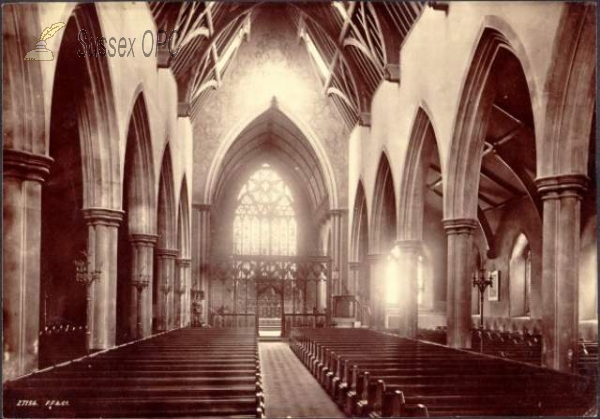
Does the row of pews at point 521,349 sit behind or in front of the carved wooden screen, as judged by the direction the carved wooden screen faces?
in front

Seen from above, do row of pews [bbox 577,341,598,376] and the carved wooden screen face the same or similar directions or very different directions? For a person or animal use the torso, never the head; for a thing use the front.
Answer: very different directions

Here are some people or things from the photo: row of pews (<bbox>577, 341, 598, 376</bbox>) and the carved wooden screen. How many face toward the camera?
1

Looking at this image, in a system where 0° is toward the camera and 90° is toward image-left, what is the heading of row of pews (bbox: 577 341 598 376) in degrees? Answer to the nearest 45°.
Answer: approximately 180°

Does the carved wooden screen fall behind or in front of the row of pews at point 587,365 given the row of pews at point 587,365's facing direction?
in front

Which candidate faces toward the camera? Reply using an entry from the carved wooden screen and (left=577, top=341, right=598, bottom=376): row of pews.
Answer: the carved wooden screen

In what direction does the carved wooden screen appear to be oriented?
toward the camera

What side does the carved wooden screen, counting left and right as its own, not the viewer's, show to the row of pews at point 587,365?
front
